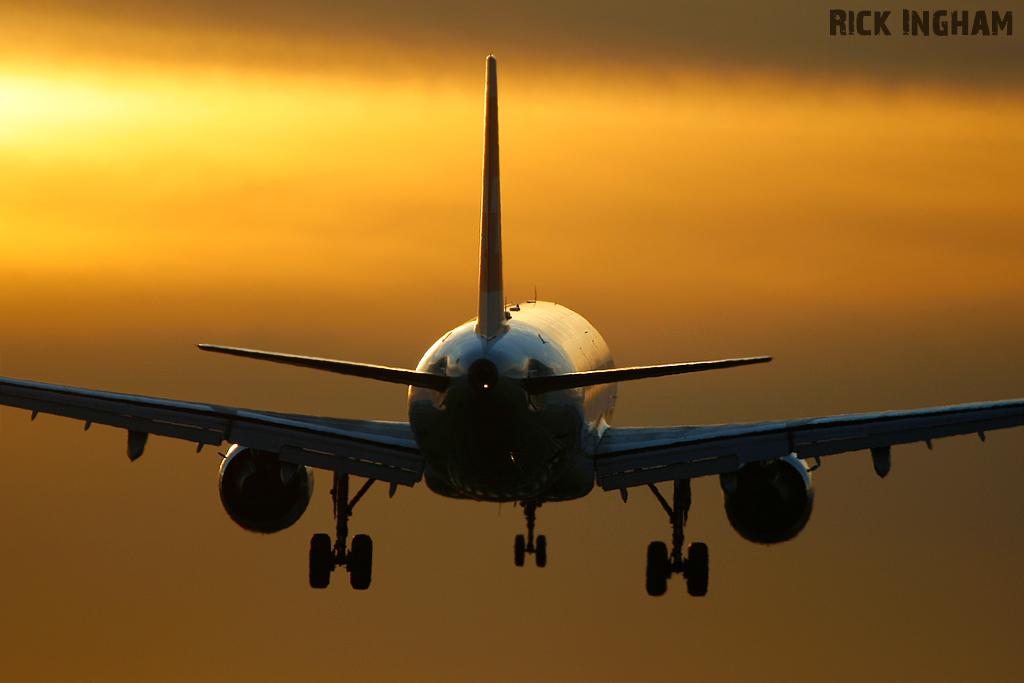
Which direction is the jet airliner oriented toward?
away from the camera
